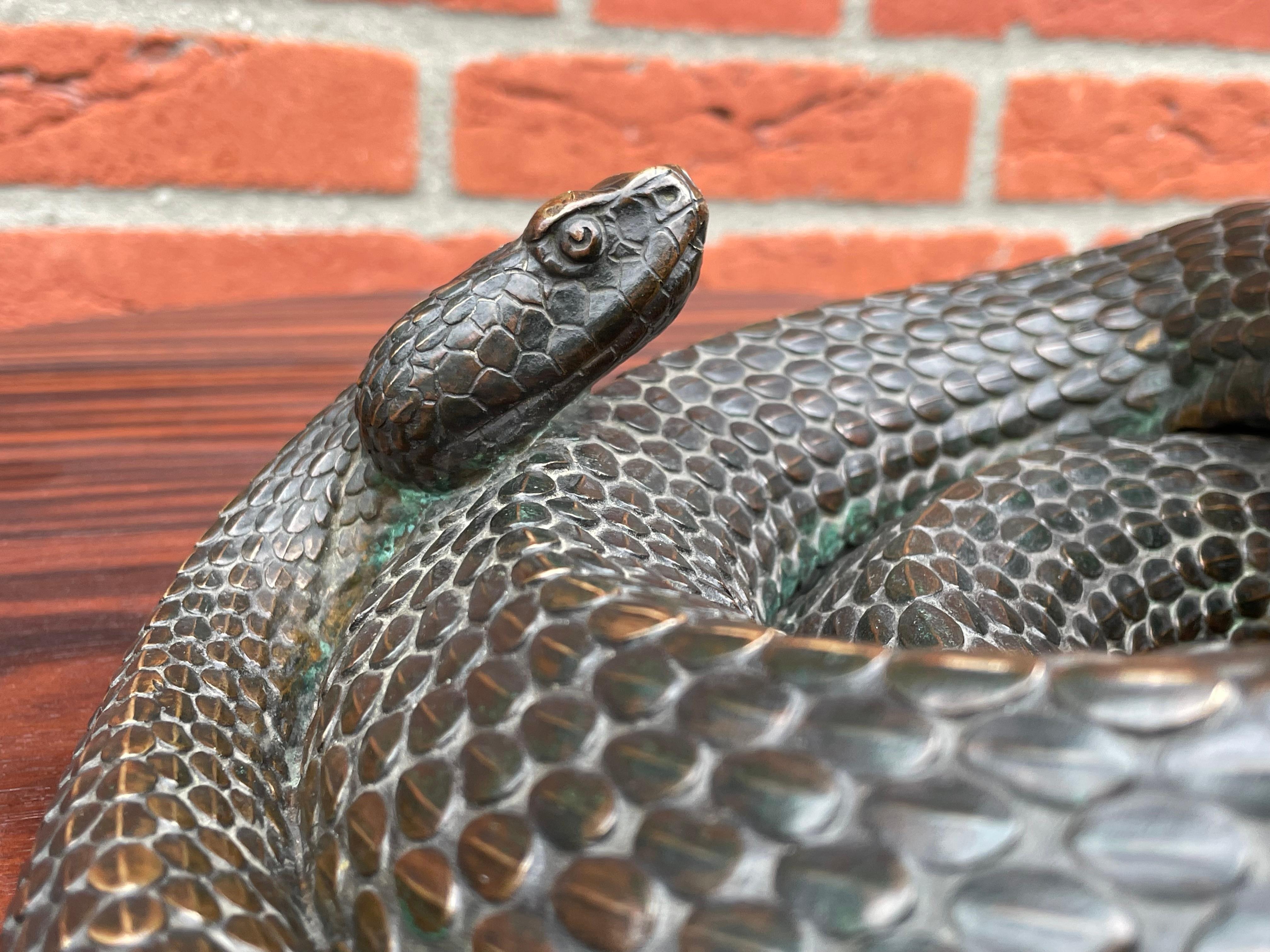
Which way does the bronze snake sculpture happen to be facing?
to the viewer's right
